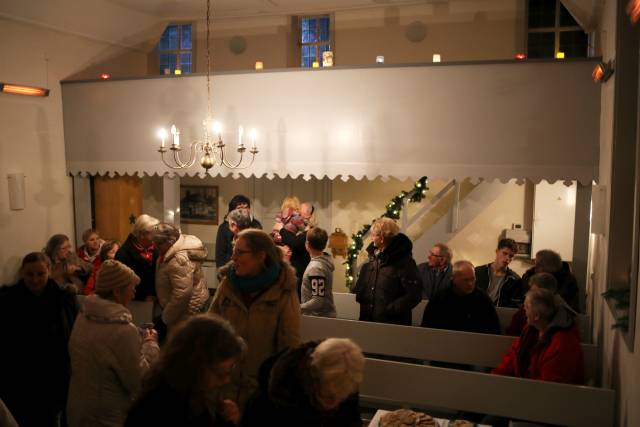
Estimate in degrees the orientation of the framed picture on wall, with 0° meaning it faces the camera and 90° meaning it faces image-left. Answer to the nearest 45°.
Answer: approximately 0°

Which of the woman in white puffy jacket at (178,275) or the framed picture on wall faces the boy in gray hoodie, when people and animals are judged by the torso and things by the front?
the framed picture on wall

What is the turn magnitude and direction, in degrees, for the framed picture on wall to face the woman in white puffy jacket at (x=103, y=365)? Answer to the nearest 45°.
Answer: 0° — it already faces them

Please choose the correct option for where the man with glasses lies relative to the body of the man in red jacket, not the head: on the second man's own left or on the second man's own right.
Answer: on the second man's own right

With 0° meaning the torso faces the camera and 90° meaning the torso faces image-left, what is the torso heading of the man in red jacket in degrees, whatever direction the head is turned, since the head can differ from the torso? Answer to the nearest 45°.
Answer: approximately 45°

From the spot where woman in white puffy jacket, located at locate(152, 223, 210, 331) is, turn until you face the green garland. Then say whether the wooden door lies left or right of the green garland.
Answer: left

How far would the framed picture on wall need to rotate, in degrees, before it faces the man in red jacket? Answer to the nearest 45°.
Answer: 0° — it already faces them

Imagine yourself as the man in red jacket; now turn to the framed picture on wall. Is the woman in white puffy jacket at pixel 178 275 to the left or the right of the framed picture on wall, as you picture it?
left
